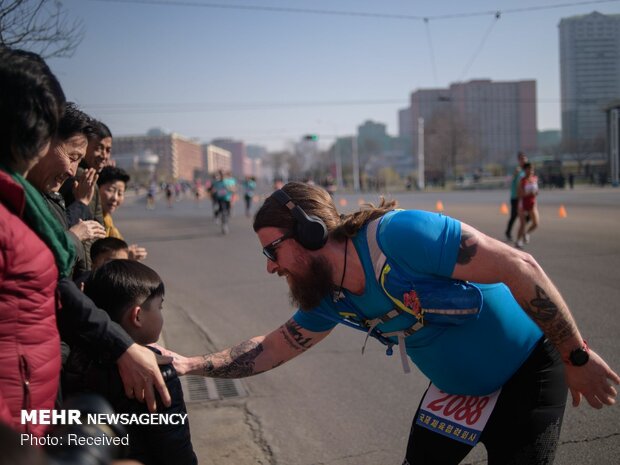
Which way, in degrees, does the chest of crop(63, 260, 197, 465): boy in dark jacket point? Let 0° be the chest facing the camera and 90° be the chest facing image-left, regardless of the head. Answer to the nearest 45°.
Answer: approximately 270°

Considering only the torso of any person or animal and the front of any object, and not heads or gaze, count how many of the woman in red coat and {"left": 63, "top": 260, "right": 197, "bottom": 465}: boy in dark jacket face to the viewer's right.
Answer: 2

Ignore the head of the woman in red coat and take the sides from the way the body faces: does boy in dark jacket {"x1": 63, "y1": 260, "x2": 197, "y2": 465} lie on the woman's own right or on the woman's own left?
on the woman's own left

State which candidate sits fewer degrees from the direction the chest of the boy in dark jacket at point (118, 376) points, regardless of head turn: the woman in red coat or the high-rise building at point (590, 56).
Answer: the high-rise building

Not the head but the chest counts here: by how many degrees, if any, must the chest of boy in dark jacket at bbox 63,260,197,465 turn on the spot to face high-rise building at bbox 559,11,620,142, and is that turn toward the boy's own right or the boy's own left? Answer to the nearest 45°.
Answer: approximately 45° to the boy's own left

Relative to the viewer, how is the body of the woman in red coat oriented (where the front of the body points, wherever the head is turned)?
to the viewer's right

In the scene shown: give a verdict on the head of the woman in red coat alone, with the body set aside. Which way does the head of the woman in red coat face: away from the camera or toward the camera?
away from the camera

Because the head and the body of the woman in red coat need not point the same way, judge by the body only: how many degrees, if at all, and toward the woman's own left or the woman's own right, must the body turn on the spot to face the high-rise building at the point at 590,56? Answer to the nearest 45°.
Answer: approximately 45° to the woman's own left

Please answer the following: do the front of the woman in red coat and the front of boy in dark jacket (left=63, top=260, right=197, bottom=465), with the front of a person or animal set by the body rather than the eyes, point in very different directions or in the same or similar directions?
same or similar directions
